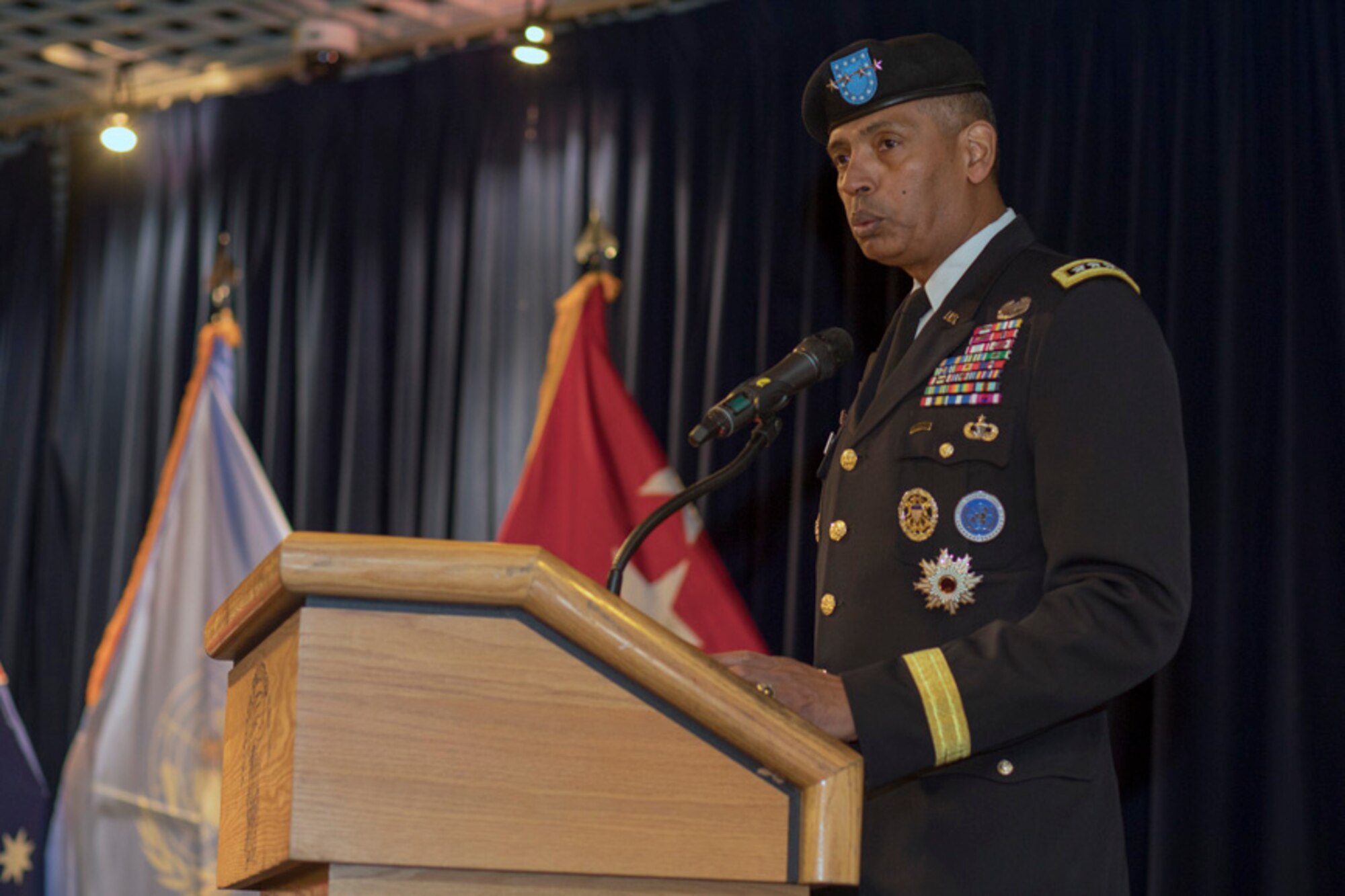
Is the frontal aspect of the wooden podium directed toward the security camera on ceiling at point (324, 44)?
no

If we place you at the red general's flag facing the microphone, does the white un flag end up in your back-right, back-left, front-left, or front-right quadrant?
back-right

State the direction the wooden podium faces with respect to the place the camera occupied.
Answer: facing to the left of the viewer

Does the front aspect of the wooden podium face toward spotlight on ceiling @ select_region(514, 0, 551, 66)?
no

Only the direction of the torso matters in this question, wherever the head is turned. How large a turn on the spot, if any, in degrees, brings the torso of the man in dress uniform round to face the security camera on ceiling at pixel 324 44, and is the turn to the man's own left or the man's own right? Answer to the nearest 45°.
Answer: approximately 90° to the man's own right

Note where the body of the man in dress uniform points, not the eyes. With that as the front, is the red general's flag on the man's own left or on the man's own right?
on the man's own right

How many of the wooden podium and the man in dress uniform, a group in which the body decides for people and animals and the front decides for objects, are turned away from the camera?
0

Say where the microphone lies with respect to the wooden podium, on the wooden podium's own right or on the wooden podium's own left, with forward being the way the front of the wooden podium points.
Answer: on the wooden podium's own right

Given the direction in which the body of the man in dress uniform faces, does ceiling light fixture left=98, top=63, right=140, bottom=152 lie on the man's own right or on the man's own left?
on the man's own right

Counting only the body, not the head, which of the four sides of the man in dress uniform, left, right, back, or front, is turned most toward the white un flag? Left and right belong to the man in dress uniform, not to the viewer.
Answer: right
